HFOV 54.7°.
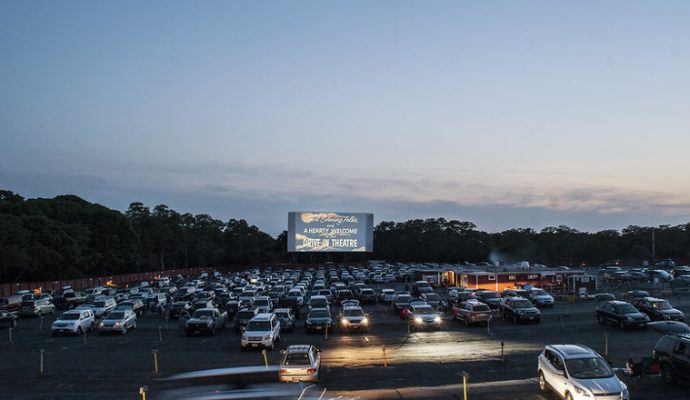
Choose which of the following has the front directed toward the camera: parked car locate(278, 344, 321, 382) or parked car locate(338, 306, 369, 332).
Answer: parked car locate(338, 306, 369, 332)

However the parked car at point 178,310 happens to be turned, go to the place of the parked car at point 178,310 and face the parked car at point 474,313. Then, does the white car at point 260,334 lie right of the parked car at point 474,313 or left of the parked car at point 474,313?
right

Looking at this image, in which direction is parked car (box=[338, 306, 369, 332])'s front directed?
toward the camera

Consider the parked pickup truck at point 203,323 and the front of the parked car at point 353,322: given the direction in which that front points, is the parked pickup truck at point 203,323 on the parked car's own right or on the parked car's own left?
on the parked car's own right

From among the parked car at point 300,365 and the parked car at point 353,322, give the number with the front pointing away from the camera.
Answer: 1

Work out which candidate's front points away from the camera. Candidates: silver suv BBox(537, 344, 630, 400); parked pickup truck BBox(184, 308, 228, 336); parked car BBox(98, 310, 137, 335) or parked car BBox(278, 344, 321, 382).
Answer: parked car BBox(278, 344, 321, 382)

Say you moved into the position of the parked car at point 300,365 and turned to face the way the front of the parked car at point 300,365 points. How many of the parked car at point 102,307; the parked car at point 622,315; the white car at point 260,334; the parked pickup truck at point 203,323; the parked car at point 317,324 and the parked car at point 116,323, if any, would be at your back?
0

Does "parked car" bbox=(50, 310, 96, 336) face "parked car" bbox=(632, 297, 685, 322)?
no

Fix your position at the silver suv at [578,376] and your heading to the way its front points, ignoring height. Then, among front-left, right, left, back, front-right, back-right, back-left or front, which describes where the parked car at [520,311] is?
back-left

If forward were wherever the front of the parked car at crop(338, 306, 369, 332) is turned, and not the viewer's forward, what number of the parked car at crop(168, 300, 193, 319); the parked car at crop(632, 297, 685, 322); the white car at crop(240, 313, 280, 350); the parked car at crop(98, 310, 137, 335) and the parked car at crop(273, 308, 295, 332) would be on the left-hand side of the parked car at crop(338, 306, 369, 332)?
1
